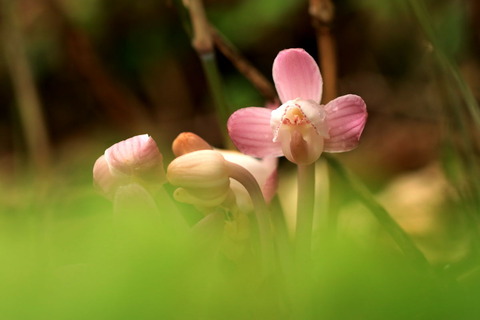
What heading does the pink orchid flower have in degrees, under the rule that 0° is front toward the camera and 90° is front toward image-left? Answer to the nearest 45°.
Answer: approximately 0°
